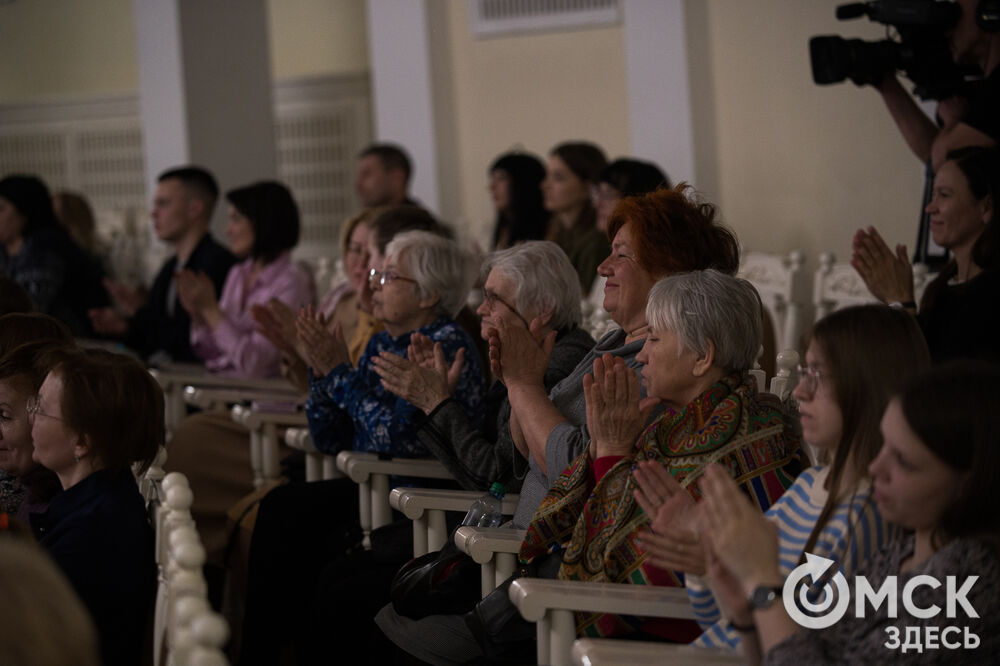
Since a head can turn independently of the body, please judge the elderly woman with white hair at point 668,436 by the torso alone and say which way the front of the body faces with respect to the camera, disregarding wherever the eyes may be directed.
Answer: to the viewer's left

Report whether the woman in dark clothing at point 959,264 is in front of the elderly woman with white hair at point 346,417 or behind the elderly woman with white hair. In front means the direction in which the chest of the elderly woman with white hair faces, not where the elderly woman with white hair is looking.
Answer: behind

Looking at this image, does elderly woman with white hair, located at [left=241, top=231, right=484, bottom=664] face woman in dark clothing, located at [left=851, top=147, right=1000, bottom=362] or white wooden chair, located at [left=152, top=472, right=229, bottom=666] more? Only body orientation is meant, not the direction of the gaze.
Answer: the white wooden chair

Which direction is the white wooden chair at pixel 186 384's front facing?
to the viewer's left

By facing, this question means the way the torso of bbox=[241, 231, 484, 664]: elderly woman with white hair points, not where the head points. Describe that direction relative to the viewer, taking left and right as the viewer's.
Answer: facing to the left of the viewer

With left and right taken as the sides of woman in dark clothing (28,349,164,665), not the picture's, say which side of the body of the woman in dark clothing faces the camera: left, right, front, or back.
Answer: left

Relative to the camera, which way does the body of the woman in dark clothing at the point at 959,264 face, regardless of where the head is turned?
to the viewer's left

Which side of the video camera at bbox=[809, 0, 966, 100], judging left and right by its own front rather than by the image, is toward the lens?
left

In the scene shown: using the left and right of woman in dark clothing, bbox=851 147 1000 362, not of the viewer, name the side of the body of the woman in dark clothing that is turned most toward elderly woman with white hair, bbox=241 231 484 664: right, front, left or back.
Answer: front

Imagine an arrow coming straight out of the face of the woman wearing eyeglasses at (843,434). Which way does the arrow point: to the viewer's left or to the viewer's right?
to the viewer's left

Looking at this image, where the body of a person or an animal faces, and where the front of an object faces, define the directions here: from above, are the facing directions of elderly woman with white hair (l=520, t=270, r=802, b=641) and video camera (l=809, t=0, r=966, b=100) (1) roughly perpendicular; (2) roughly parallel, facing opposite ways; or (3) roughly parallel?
roughly parallel

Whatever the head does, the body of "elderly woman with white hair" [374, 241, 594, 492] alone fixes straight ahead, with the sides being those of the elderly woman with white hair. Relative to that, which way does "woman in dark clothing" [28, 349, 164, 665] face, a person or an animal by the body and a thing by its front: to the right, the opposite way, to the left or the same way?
the same way

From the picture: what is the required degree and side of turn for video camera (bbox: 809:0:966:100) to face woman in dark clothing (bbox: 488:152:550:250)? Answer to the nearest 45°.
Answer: approximately 45° to its right
